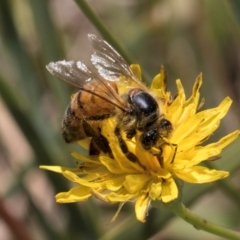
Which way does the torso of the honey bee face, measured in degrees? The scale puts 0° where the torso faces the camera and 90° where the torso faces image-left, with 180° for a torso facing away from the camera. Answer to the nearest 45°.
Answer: approximately 315°
